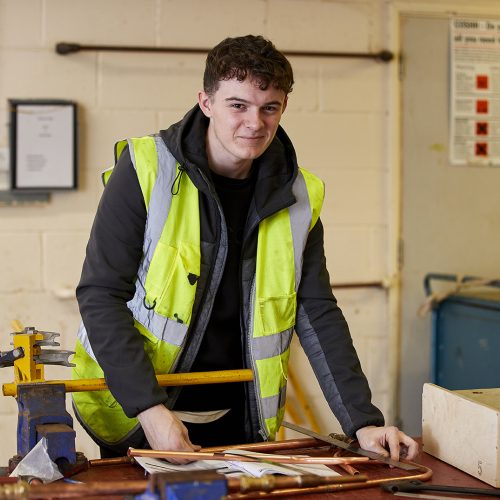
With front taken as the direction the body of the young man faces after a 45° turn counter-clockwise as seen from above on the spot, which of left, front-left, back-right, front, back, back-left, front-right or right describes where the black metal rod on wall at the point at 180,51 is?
left

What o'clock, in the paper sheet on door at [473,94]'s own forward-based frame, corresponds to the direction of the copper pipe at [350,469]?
The copper pipe is roughly at 12 o'clock from the paper sheet on door.

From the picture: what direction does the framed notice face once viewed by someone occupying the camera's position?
facing the viewer

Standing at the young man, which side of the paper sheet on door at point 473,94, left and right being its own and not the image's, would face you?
front

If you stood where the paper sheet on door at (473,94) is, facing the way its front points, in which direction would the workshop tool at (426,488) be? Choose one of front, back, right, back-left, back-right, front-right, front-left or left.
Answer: front

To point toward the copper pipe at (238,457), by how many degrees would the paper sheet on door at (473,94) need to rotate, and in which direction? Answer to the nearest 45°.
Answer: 0° — it already faces it

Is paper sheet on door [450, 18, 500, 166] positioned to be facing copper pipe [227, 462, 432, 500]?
yes

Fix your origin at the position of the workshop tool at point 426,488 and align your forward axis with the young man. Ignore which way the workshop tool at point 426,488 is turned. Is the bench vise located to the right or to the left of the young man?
left

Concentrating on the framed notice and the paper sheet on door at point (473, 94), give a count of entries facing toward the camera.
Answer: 2

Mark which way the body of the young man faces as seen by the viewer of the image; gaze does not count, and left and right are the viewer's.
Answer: facing the viewer and to the right of the viewer

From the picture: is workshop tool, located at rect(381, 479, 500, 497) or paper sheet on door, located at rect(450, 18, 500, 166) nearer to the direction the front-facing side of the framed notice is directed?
the workshop tool

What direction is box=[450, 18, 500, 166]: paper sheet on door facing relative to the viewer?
toward the camera

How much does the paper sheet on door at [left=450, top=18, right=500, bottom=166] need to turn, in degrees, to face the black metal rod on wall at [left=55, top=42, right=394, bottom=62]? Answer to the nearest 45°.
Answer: approximately 45° to its right
